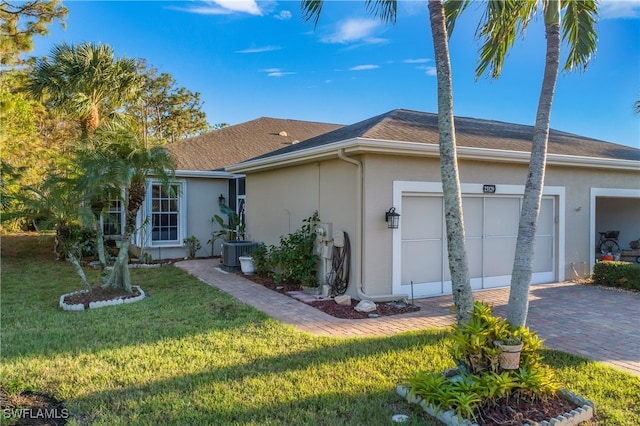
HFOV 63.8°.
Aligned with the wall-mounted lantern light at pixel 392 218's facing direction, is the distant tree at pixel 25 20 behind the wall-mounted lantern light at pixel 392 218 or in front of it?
behind

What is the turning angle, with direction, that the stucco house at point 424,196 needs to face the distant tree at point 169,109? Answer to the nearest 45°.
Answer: approximately 180°

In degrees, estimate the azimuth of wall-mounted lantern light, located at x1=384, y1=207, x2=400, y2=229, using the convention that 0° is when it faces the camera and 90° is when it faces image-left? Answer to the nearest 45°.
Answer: approximately 315°

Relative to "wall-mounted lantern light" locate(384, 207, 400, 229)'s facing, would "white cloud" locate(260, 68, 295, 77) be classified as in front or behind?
behind

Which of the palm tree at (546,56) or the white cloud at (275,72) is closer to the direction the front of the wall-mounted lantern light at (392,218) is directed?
the palm tree

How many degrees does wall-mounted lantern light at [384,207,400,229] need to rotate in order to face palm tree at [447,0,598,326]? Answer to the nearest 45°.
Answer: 0° — it already faces it

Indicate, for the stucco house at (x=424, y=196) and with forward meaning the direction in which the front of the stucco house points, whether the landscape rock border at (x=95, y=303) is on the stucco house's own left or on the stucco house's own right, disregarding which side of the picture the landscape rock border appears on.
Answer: on the stucco house's own right

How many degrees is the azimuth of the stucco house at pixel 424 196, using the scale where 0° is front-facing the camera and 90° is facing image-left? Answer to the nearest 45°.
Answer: approximately 315°

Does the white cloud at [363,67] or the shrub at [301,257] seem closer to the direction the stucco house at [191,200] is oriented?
the shrub
